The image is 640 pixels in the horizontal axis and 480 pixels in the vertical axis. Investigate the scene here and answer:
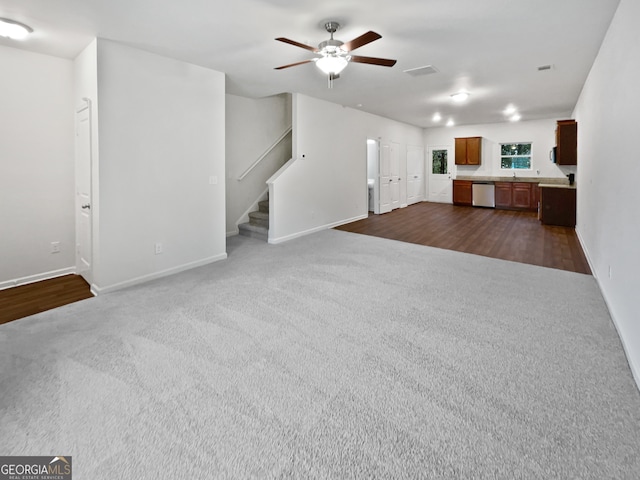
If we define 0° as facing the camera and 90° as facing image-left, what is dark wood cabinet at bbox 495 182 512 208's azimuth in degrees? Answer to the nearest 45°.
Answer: approximately 0°

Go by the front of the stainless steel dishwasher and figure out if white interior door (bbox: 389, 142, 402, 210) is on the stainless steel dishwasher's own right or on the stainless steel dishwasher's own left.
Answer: on the stainless steel dishwasher's own right

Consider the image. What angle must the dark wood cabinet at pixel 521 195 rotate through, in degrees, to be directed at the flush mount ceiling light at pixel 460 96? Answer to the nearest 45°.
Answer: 0° — it already faces it

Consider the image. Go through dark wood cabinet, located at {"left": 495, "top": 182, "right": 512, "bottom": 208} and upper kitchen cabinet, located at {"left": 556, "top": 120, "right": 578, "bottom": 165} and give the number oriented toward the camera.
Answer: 1

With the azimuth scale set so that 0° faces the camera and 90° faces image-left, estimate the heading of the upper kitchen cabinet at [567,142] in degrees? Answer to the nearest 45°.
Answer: approximately 90°

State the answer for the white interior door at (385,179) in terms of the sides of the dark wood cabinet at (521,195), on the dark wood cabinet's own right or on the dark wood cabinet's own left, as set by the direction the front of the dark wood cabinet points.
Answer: on the dark wood cabinet's own right

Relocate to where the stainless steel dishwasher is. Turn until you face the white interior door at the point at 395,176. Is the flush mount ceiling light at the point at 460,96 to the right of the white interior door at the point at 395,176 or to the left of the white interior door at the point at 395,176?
left
